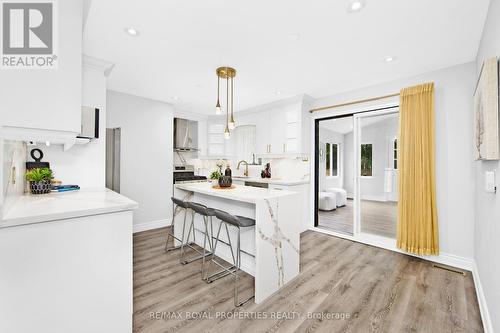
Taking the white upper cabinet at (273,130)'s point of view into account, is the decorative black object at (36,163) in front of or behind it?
in front

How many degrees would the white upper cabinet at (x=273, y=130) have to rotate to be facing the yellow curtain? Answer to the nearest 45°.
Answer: approximately 90° to its left

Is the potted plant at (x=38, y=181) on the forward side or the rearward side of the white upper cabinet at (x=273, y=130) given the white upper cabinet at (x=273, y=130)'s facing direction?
on the forward side

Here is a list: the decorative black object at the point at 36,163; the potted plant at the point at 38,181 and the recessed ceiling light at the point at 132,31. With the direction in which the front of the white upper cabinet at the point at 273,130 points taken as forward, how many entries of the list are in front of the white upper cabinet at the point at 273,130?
3

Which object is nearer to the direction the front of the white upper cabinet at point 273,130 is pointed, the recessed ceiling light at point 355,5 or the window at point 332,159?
the recessed ceiling light

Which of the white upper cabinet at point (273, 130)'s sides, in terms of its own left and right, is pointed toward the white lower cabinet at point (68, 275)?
front

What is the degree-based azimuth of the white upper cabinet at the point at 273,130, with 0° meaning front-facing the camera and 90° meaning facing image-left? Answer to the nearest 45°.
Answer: approximately 45°

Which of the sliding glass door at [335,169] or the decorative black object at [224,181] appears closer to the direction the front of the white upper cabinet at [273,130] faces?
the decorative black object

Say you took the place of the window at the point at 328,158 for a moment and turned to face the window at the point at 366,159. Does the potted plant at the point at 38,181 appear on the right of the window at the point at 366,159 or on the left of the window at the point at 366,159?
right

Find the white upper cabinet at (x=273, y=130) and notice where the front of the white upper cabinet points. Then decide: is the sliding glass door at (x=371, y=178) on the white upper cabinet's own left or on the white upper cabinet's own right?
on the white upper cabinet's own left

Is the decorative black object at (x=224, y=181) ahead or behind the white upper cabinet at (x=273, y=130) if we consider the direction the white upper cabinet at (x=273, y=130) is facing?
ahead

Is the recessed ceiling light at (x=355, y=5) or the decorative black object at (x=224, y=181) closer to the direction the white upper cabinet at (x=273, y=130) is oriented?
the decorative black object
